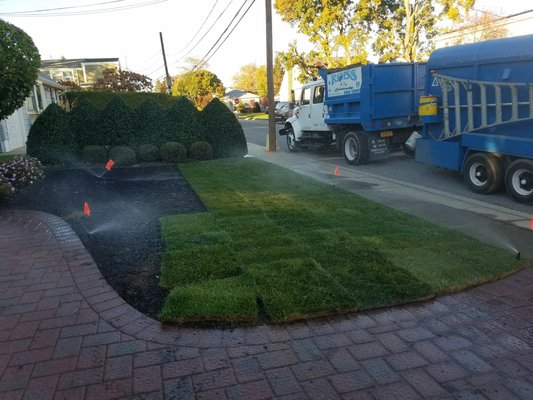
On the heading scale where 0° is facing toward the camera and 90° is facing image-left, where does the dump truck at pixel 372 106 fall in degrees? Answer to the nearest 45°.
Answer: approximately 135°

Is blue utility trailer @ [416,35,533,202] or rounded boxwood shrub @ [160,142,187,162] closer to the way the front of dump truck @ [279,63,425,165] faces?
the rounded boxwood shrub

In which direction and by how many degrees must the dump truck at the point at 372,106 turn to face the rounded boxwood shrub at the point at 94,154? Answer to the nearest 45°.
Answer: approximately 45° to its left

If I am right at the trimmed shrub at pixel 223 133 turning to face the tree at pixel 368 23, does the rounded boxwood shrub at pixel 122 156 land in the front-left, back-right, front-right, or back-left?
back-left

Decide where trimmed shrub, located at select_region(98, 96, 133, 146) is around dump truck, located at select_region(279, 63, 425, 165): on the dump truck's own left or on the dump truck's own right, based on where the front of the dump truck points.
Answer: on the dump truck's own left

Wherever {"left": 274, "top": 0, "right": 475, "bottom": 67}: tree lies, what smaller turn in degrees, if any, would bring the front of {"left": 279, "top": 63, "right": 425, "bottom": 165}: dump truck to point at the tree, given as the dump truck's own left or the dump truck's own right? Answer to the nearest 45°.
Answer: approximately 45° to the dump truck's own right

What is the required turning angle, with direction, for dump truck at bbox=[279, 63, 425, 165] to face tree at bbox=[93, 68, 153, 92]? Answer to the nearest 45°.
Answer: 0° — it already faces it

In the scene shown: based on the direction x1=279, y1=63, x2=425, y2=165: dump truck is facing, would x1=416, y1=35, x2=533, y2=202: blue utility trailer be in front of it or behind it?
behind

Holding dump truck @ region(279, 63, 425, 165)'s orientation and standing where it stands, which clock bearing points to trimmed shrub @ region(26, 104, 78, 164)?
The trimmed shrub is roughly at 10 o'clock from the dump truck.

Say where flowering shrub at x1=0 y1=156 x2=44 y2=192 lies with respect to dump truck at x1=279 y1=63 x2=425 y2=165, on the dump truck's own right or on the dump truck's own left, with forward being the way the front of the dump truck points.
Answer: on the dump truck's own left
